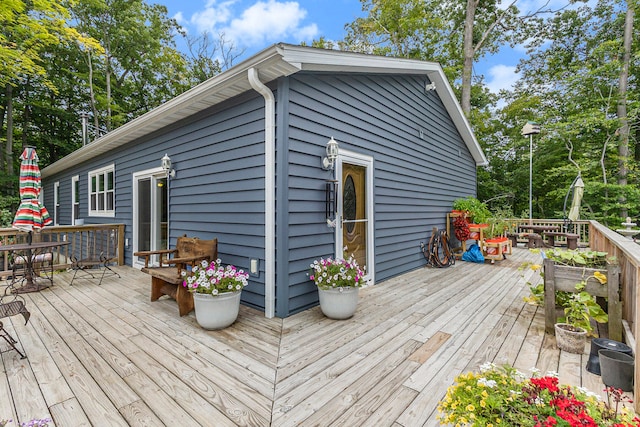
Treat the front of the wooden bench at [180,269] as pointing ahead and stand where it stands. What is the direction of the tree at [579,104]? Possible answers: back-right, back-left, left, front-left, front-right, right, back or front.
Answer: back-left

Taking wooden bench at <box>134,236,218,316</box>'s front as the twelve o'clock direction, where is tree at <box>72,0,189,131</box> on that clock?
The tree is roughly at 4 o'clock from the wooden bench.

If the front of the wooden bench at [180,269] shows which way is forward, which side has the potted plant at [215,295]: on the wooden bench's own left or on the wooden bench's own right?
on the wooden bench's own left

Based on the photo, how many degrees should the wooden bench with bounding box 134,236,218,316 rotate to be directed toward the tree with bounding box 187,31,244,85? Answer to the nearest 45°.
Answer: approximately 135° to its right

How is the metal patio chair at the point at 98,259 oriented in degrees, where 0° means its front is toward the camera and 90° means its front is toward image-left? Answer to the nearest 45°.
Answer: approximately 45°

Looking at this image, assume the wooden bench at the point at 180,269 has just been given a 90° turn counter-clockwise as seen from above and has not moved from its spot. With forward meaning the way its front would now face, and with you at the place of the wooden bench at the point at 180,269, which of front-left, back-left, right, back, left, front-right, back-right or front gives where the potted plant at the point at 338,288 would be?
front

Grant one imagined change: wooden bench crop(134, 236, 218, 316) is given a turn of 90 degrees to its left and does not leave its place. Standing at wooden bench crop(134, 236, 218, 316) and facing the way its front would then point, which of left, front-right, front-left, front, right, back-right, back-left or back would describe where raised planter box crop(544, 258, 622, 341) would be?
front

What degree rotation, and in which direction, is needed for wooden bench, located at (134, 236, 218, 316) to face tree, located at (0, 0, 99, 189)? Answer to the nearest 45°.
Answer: approximately 90° to its right

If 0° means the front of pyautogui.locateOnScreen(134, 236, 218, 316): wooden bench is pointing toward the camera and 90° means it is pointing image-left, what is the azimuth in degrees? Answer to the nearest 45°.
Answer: approximately 45°
